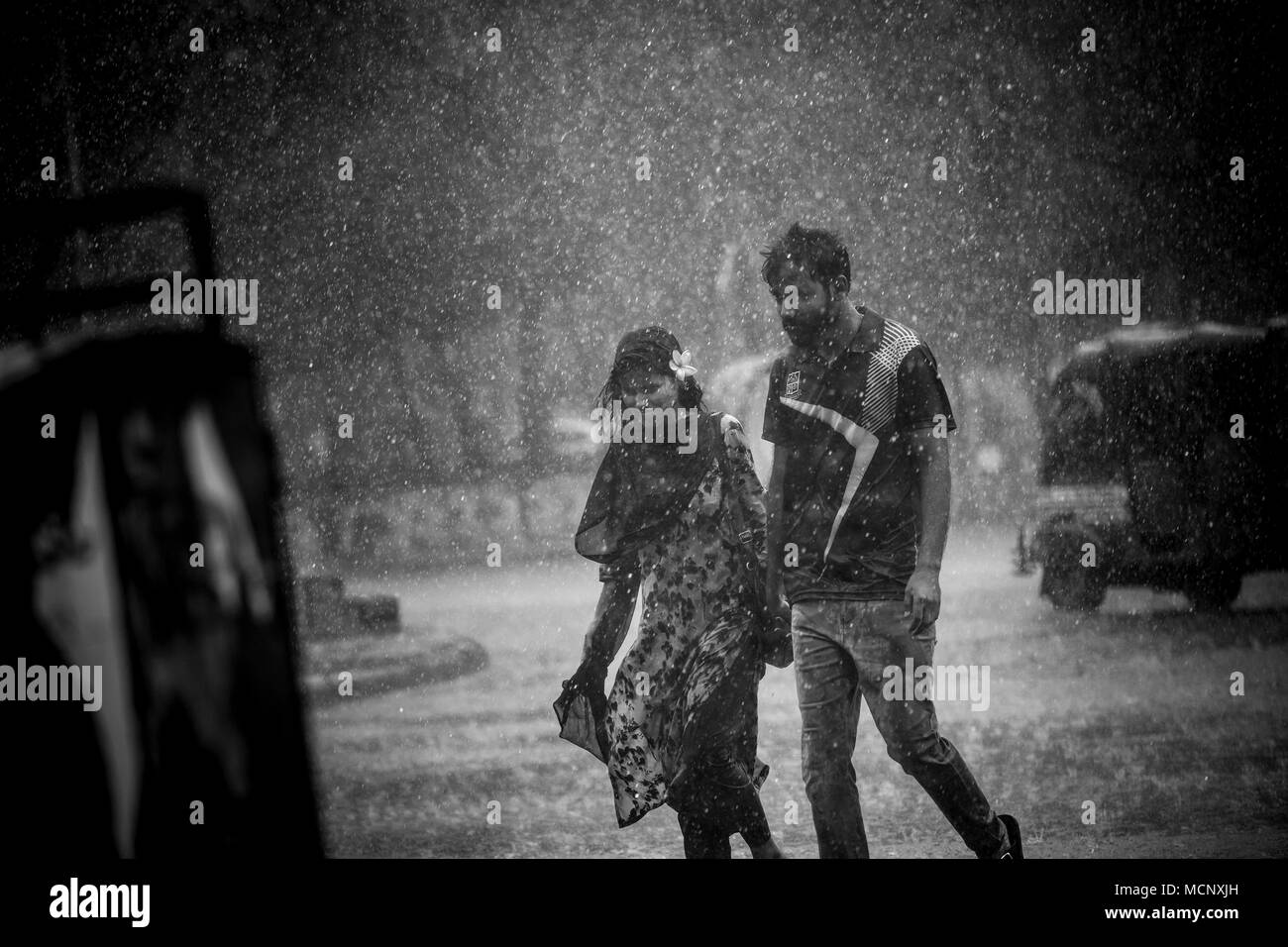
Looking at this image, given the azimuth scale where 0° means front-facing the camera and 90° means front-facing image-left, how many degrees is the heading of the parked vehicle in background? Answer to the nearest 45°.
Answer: approximately 45°

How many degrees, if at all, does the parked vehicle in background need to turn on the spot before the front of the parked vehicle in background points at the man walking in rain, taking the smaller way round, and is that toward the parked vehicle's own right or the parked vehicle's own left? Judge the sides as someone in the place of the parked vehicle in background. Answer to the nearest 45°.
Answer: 0° — it already faces them

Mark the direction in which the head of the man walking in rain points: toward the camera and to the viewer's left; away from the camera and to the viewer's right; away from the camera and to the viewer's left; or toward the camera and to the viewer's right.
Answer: toward the camera and to the viewer's left

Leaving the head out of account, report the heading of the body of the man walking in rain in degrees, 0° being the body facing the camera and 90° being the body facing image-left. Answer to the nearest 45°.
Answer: approximately 45°

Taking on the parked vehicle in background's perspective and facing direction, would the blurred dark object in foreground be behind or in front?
in front

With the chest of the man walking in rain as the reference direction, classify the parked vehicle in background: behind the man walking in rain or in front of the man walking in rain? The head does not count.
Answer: behind

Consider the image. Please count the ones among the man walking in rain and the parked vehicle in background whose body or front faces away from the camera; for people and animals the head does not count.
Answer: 0

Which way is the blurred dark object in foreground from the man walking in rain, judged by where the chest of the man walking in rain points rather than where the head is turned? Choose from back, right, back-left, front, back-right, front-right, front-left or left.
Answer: front-right
